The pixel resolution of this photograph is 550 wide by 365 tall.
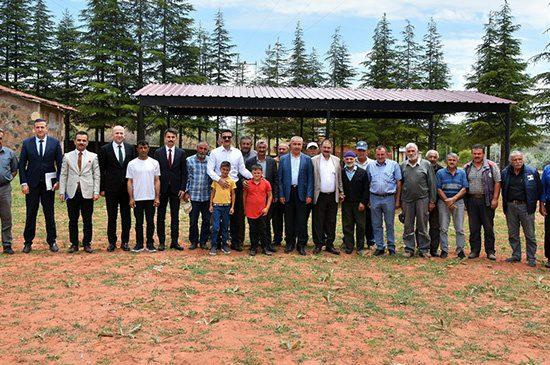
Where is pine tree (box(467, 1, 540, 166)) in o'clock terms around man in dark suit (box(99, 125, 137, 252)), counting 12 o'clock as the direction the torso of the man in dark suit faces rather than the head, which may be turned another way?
The pine tree is roughly at 8 o'clock from the man in dark suit.

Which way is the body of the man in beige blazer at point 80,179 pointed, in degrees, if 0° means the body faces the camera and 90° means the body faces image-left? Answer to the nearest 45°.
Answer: approximately 0°

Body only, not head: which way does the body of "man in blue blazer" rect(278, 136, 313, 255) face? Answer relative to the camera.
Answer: toward the camera

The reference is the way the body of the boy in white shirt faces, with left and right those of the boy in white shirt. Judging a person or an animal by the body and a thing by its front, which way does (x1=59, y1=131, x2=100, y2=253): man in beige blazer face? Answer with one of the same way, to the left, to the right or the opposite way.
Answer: the same way

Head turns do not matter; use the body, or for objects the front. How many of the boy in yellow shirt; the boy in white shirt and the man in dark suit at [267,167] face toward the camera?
3

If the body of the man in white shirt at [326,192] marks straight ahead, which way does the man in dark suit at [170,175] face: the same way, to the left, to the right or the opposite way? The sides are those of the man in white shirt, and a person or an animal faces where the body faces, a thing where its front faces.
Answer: the same way

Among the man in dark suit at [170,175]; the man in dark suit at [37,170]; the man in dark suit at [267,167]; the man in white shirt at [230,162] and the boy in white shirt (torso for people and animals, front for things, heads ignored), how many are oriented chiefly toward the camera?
5

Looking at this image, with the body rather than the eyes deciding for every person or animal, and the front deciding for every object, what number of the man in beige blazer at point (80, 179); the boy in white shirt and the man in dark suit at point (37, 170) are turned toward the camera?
3

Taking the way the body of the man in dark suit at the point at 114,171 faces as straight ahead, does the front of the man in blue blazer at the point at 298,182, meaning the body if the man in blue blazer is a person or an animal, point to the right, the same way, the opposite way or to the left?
the same way

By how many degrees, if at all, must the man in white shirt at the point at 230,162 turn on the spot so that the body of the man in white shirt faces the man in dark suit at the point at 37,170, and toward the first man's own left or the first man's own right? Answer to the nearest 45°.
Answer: approximately 90° to the first man's own right

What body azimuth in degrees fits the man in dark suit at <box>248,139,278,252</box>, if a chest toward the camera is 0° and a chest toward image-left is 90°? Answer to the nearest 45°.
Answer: approximately 0°

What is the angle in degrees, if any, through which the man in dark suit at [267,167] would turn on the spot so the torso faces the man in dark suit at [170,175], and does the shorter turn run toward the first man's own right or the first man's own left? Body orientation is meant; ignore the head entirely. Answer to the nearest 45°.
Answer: approximately 90° to the first man's own right

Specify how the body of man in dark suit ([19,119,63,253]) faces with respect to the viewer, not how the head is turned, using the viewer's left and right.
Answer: facing the viewer

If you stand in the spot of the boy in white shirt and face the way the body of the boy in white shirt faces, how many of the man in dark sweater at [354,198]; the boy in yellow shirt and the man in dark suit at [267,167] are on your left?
3

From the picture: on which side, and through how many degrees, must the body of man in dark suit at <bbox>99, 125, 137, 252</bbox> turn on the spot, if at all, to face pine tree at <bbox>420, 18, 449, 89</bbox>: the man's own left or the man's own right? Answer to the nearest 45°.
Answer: approximately 135° to the man's own left

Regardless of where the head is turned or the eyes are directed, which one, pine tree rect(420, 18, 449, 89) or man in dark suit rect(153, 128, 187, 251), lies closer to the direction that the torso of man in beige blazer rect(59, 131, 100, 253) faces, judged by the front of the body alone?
the man in dark suit

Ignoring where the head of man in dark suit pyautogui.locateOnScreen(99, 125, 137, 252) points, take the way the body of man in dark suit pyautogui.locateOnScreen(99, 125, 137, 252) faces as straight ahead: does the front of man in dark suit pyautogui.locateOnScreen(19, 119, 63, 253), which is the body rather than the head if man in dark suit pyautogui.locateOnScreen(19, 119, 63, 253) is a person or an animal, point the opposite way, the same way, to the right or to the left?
the same way
